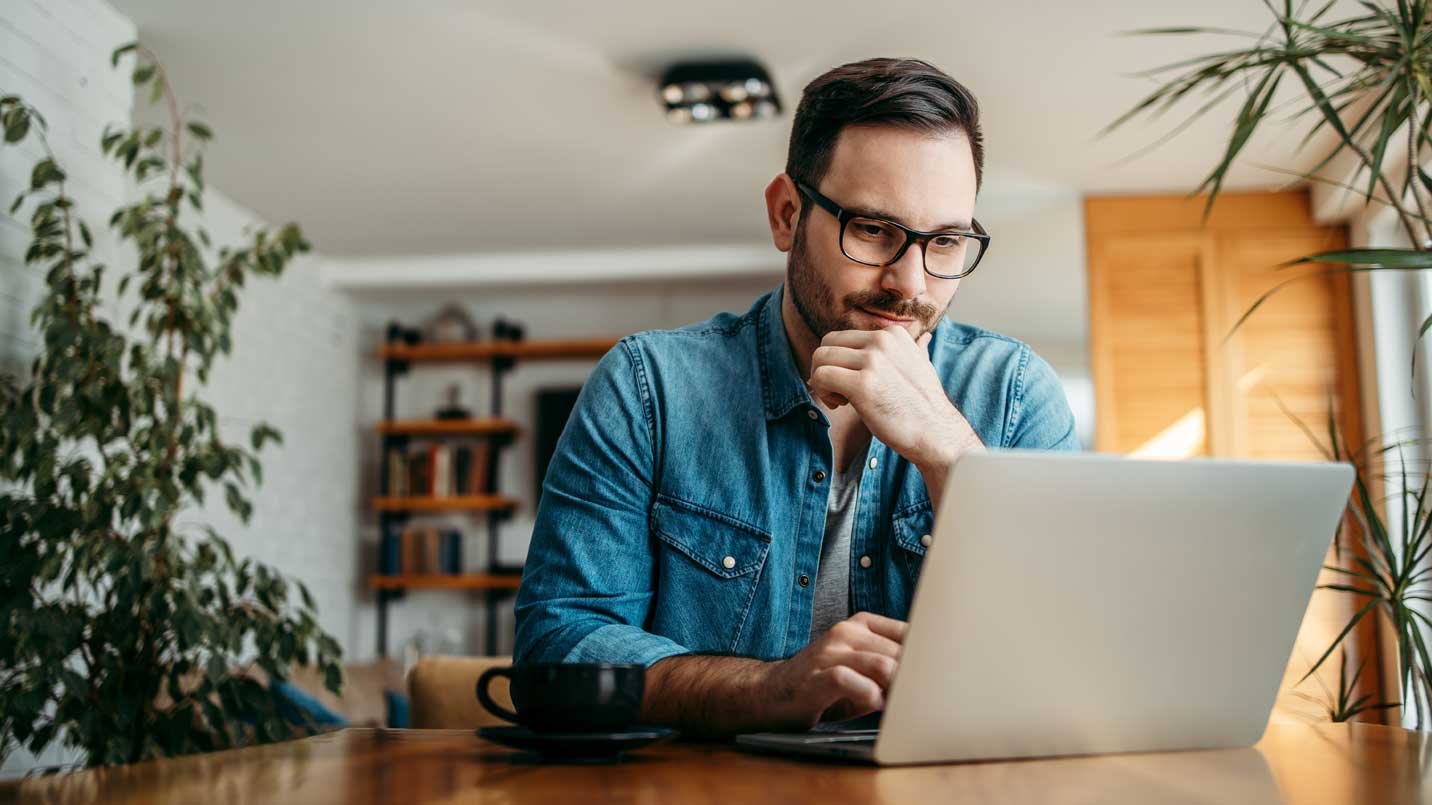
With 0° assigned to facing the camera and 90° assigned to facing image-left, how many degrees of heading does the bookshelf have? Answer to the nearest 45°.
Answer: approximately 0°

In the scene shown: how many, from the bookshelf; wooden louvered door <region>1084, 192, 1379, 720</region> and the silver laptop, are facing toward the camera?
2

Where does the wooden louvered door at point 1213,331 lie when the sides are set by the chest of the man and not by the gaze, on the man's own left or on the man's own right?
on the man's own left

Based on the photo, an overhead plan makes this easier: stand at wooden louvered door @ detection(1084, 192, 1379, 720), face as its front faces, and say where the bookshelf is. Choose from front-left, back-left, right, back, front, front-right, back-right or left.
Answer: right

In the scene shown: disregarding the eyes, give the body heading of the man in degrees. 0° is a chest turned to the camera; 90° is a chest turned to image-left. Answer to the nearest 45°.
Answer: approximately 315°

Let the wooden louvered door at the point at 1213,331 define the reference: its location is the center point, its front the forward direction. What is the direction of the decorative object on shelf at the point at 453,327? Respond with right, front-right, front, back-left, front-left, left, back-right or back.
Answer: right

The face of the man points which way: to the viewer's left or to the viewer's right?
to the viewer's right

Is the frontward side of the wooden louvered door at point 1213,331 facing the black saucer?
yes

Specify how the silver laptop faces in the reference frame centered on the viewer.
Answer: facing away from the viewer and to the left of the viewer
